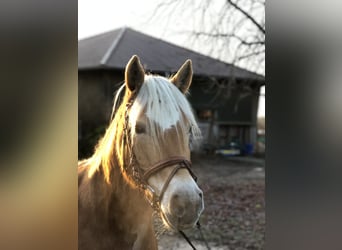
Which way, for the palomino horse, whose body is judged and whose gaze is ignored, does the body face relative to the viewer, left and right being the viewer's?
facing the viewer and to the right of the viewer

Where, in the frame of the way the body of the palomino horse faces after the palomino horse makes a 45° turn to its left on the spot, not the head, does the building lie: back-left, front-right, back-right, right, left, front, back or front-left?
left
